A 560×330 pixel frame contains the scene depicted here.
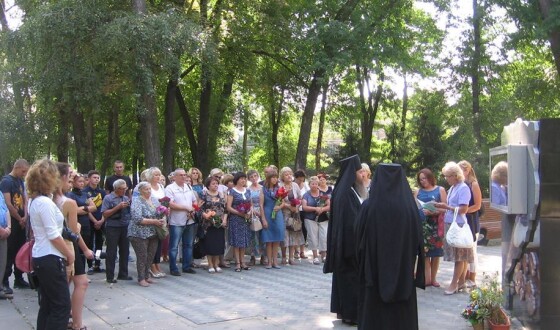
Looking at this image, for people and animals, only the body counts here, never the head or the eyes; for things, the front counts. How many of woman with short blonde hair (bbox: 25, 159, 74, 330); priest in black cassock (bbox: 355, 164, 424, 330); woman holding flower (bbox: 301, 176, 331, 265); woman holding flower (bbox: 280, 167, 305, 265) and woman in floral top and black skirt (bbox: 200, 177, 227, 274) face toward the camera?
3

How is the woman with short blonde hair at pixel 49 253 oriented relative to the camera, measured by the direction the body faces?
to the viewer's right

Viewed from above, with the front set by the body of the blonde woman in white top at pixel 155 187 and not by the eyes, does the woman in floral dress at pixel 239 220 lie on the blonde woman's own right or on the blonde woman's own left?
on the blonde woman's own left

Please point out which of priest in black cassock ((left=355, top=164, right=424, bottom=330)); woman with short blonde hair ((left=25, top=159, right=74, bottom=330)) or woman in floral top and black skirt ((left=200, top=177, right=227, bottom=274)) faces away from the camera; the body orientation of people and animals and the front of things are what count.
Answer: the priest in black cassock

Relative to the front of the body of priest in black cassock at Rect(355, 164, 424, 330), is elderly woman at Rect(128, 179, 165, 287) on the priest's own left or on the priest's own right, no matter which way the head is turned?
on the priest's own left

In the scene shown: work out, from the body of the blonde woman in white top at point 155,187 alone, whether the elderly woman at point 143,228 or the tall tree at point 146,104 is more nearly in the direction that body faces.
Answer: the elderly woman

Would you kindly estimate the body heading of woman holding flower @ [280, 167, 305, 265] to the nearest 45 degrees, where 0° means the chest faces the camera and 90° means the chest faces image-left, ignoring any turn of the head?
approximately 0°

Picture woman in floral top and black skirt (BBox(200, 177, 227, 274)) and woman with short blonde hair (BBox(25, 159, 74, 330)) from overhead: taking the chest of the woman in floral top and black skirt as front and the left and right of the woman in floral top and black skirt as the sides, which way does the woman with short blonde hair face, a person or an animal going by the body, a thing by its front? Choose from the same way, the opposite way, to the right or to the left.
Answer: to the left

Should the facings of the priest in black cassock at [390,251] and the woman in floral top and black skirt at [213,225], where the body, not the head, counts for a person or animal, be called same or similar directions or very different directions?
very different directions

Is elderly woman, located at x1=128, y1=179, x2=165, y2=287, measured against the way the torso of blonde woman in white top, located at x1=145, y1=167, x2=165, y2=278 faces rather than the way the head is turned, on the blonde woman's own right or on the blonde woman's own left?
on the blonde woman's own right

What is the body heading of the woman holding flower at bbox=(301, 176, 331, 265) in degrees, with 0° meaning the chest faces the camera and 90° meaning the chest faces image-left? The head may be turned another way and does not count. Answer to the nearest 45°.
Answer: approximately 0°

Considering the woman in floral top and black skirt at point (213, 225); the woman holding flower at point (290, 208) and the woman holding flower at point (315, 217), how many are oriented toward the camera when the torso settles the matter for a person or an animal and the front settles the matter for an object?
3

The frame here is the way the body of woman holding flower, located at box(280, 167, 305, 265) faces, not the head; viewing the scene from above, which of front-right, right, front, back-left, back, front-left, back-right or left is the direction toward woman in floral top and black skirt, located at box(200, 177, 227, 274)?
front-right

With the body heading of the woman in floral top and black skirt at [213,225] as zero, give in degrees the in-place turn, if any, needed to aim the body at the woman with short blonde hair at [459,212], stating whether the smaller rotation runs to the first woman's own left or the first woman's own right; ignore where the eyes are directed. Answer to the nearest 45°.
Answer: approximately 45° to the first woman's own left

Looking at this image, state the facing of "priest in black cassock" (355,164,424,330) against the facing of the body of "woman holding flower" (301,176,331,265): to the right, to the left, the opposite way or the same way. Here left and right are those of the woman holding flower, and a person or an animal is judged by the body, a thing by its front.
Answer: the opposite way
